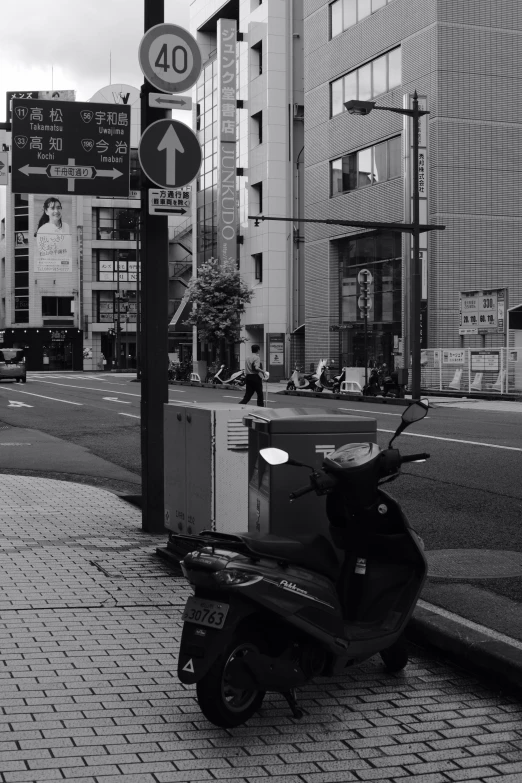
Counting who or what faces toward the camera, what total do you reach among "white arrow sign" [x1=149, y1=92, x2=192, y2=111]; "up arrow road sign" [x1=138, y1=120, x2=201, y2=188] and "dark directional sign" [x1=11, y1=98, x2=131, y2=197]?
3

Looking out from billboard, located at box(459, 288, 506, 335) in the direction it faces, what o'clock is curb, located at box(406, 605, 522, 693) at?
The curb is roughly at 12 o'clock from the billboard.

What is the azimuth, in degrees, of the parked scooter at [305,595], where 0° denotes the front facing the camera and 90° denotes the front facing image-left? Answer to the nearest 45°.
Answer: approximately 225°

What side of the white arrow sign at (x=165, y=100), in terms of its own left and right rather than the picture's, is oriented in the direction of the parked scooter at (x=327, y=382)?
back

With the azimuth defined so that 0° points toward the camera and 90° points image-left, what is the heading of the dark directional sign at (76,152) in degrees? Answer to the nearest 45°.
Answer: approximately 0°

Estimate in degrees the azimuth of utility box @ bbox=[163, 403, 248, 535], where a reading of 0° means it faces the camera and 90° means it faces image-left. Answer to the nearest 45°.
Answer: approximately 45°

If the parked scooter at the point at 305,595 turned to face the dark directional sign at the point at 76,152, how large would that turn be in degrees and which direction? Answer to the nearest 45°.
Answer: approximately 45° to its left

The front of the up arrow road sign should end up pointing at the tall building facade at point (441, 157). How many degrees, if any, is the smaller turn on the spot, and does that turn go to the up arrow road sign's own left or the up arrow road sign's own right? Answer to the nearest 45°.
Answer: approximately 180°

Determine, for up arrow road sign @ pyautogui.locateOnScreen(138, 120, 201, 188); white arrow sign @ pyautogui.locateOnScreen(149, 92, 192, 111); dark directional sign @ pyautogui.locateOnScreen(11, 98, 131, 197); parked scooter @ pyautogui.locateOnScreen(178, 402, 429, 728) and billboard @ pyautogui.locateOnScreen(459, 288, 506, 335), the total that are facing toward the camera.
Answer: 4

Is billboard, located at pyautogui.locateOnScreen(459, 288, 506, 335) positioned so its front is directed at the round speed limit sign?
yes

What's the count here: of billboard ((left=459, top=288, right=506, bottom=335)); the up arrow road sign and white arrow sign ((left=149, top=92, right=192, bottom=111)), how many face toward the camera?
3

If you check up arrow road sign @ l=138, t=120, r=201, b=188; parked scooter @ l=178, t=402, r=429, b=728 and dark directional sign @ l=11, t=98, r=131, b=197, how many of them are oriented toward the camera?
2
